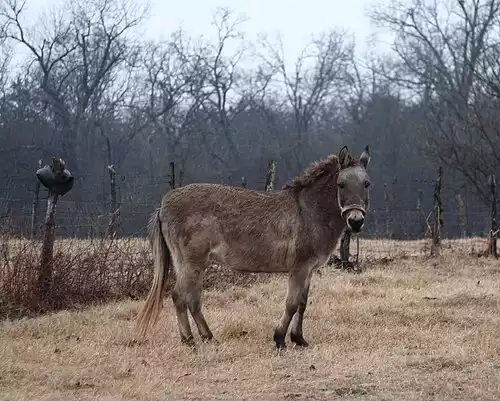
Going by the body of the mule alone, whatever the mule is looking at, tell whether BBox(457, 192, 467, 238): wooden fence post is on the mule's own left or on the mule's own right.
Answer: on the mule's own left

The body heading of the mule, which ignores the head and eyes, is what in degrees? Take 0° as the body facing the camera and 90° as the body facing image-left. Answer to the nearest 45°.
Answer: approximately 270°

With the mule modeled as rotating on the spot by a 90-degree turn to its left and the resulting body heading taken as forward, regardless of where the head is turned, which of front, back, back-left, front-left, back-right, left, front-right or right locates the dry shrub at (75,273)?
front-left

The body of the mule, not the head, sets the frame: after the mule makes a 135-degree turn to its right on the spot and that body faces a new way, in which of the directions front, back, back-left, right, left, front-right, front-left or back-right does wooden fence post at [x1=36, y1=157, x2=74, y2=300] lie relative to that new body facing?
right

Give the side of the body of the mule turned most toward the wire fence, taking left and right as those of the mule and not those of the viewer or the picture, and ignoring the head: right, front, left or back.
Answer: left
